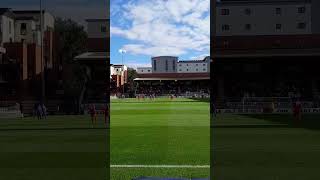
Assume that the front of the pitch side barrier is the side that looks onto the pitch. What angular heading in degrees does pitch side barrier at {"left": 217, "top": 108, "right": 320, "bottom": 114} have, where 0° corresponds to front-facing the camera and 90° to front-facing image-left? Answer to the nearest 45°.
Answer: approximately 0°
